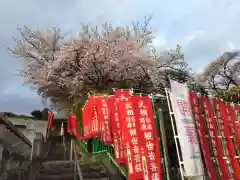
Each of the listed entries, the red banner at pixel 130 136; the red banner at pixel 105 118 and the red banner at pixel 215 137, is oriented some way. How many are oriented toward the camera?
3

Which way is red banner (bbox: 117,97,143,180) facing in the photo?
toward the camera

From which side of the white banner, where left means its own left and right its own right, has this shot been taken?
front

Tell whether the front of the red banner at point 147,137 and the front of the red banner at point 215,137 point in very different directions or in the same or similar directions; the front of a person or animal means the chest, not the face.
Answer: same or similar directions

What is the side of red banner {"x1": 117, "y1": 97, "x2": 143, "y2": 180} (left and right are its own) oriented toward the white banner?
left

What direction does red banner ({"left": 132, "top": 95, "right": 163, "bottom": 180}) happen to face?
toward the camera

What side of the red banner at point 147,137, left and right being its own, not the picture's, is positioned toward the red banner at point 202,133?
left

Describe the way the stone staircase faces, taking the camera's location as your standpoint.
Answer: facing the viewer

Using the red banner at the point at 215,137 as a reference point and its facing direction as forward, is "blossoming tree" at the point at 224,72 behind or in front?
behind

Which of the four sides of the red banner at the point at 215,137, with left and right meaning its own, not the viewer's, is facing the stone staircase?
right

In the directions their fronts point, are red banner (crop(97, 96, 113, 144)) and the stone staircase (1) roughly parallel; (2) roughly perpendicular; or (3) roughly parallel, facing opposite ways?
roughly parallel

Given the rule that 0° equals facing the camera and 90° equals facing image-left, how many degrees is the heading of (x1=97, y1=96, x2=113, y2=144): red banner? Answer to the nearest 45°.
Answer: approximately 0°

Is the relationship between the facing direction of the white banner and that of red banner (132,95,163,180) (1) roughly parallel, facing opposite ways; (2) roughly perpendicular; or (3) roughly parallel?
roughly parallel

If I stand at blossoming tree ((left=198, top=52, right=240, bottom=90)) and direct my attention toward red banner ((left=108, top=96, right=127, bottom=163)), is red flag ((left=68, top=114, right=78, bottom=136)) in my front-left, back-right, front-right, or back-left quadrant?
front-right

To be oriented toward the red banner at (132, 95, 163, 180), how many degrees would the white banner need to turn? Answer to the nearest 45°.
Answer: approximately 90° to its right
